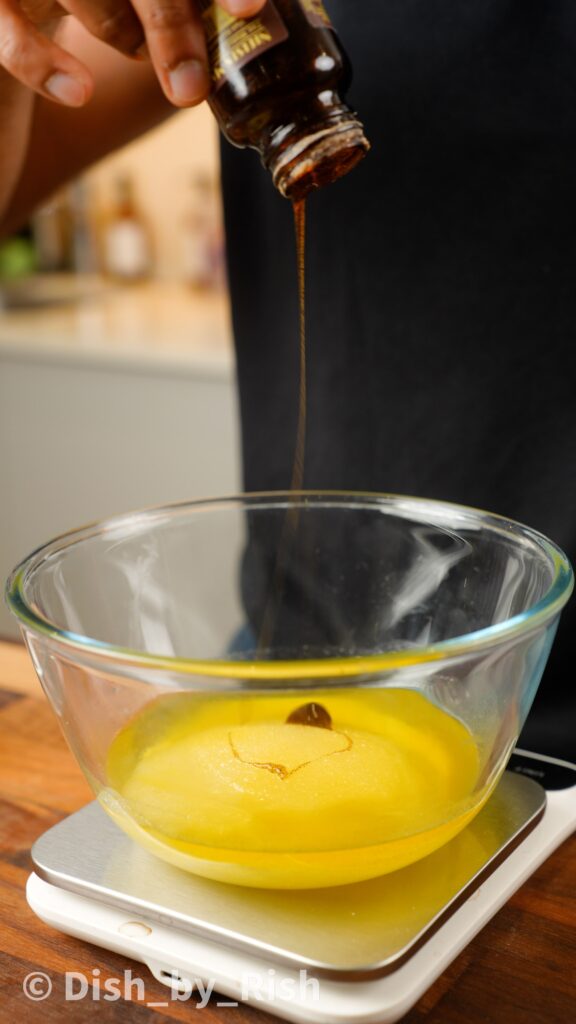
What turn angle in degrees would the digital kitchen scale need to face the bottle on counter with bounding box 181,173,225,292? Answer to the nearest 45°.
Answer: approximately 45° to its left

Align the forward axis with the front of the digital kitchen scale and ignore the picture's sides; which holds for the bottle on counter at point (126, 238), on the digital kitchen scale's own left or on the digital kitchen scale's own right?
on the digital kitchen scale's own left

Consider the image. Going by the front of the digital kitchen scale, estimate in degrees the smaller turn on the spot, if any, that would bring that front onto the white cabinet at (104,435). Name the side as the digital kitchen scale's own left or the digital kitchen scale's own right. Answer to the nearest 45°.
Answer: approximately 45° to the digital kitchen scale's own left
